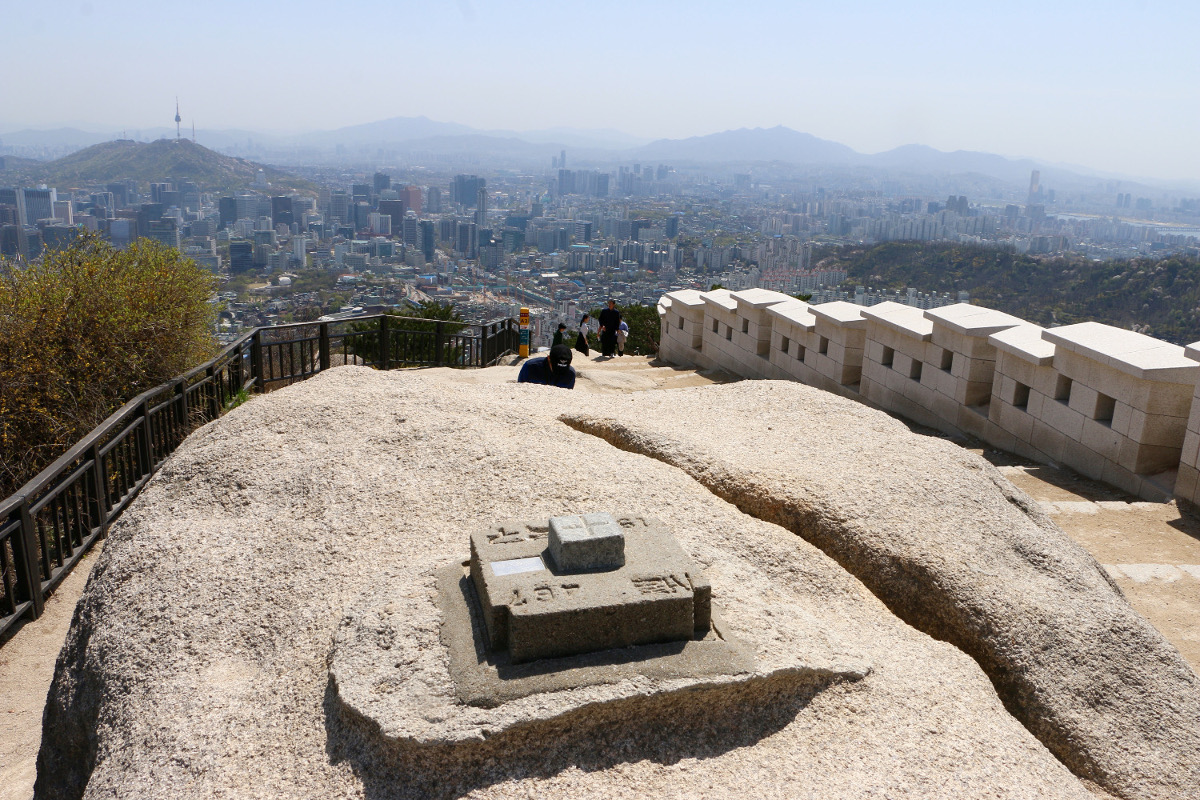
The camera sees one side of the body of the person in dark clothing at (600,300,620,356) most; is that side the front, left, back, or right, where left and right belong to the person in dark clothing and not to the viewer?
front

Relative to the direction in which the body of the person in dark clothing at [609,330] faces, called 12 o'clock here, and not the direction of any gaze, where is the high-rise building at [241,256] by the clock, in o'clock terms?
The high-rise building is roughly at 5 o'clock from the person in dark clothing.

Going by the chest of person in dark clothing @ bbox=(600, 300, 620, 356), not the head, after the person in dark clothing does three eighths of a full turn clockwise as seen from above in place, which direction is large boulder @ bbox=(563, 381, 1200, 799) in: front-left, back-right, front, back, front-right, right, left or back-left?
back-left

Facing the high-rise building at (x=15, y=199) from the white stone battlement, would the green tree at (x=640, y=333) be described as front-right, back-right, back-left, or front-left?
front-right

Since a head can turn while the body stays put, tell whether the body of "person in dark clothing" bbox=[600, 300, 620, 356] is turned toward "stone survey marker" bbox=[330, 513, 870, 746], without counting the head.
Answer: yes

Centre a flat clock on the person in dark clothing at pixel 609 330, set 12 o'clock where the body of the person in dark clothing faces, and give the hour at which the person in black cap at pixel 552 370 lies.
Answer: The person in black cap is roughly at 12 o'clock from the person in dark clothing.

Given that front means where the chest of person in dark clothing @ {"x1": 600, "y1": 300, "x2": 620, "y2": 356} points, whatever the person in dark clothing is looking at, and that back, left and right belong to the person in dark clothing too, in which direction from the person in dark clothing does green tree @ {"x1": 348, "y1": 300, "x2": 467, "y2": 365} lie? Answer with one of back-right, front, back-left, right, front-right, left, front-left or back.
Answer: front-right

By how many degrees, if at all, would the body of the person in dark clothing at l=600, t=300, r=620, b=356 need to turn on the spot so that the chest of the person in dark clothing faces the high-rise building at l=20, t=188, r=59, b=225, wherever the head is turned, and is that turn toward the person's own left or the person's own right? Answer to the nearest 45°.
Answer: approximately 135° to the person's own right

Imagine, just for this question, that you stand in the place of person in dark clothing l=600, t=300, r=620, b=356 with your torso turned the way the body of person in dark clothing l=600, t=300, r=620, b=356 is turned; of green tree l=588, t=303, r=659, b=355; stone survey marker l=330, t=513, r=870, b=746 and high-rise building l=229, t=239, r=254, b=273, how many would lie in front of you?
1

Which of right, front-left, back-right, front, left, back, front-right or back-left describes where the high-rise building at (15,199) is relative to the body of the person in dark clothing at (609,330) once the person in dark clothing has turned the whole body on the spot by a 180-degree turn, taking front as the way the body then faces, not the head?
front-left

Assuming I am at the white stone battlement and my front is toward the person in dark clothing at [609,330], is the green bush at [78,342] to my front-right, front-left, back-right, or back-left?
front-left

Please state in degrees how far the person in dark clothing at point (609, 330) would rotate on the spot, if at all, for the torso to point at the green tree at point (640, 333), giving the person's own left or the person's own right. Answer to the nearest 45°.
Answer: approximately 180°

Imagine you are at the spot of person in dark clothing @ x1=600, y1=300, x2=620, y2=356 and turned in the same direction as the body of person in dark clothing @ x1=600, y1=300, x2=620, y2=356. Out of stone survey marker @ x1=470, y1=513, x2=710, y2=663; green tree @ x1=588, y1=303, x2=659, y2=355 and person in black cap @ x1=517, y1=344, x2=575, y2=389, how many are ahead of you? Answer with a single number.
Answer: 2
